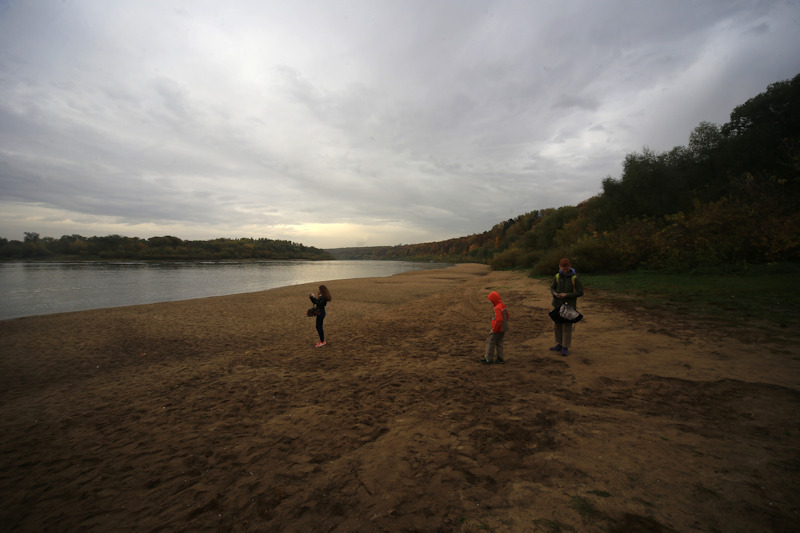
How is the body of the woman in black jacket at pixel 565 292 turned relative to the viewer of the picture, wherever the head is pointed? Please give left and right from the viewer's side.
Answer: facing the viewer and to the left of the viewer

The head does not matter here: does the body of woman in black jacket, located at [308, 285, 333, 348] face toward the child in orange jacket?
no

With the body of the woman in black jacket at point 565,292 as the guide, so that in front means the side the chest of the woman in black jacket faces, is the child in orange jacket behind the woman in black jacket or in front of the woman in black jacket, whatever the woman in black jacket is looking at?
in front

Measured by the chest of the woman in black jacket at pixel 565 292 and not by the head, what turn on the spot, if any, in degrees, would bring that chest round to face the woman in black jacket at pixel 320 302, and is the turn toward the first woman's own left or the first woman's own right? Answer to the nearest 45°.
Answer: approximately 45° to the first woman's own right

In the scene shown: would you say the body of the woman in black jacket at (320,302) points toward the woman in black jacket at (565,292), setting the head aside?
no

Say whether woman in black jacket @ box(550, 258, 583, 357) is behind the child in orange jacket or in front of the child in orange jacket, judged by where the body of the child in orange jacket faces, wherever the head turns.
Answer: behind

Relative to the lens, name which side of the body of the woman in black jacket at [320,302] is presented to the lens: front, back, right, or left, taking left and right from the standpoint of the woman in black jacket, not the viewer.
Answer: left
